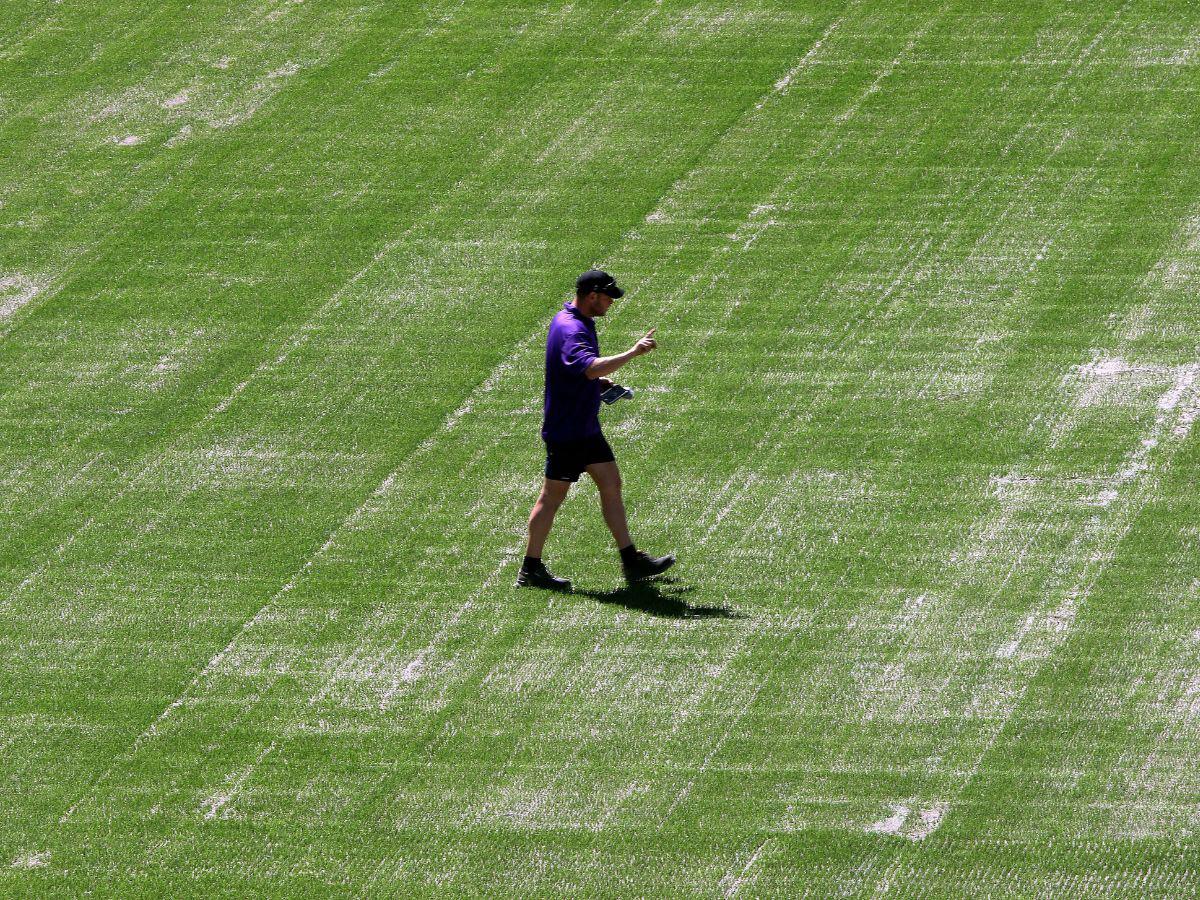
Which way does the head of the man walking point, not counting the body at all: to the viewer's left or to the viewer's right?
to the viewer's right

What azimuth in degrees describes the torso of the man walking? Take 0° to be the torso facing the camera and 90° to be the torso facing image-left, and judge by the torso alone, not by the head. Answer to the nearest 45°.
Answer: approximately 270°
